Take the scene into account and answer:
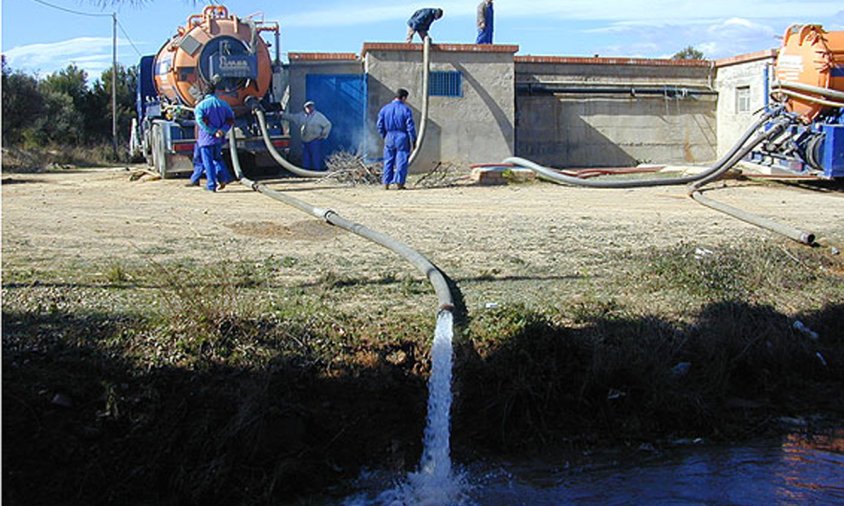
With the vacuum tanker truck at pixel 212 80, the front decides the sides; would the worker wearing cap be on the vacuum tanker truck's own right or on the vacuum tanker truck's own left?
on the vacuum tanker truck's own right

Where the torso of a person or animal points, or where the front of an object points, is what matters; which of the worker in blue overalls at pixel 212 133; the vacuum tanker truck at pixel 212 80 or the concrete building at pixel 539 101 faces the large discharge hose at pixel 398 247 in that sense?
the concrete building

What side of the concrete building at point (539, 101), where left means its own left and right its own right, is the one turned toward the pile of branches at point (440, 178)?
front

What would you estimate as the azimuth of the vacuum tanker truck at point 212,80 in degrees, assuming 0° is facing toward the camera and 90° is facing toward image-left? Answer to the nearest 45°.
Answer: approximately 135°

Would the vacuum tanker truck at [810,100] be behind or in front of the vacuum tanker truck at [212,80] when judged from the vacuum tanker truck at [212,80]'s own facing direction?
behind

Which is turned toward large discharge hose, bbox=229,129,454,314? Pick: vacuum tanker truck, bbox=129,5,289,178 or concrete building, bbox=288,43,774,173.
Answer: the concrete building

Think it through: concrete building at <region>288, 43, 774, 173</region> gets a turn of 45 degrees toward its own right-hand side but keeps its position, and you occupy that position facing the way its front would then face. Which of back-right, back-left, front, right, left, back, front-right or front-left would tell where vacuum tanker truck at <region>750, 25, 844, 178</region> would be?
left

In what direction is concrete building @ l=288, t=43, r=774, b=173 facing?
toward the camera

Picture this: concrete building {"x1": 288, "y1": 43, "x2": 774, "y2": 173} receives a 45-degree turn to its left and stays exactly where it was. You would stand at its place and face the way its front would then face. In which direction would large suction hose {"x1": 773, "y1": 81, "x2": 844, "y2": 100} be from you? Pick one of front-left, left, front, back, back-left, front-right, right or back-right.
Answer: front
